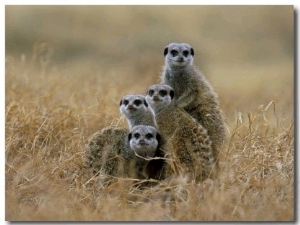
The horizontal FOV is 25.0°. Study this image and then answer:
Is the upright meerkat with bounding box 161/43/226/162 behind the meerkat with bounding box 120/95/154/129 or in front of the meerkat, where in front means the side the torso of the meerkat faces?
behind

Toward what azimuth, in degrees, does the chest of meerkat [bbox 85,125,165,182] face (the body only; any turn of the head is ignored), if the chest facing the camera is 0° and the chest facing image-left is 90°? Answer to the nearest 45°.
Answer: approximately 315°

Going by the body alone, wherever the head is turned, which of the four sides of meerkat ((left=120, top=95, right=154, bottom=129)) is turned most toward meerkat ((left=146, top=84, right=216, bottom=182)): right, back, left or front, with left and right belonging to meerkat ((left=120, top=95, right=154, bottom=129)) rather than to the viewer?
left

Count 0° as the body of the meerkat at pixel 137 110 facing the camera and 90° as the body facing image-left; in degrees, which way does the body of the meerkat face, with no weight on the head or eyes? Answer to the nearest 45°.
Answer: approximately 45°

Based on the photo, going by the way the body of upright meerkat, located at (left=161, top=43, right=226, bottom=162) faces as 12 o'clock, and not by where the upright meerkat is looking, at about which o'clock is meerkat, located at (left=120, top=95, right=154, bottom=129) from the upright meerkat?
The meerkat is roughly at 1 o'clock from the upright meerkat.
